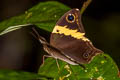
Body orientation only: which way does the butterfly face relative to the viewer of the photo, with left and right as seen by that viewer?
facing to the left of the viewer

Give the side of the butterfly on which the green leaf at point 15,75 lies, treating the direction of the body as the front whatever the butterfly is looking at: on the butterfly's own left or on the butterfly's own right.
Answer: on the butterfly's own left
